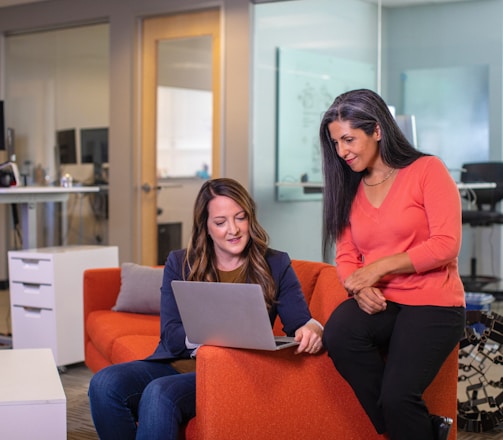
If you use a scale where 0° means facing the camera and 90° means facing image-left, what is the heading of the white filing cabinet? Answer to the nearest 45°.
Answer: approximately 45°

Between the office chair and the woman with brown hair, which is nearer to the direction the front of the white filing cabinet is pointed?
the woman with brown hair

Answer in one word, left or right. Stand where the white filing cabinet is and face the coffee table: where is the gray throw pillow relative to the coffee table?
left

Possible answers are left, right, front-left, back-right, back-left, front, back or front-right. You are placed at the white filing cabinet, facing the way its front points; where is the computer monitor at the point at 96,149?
back-right

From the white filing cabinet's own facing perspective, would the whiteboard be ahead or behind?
behind

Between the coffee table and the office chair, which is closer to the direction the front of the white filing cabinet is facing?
the coffee table

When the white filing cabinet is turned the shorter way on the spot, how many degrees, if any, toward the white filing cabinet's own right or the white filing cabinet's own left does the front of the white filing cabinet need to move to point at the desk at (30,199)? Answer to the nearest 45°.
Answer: approximately 135° to the white filing cabinet's own right
